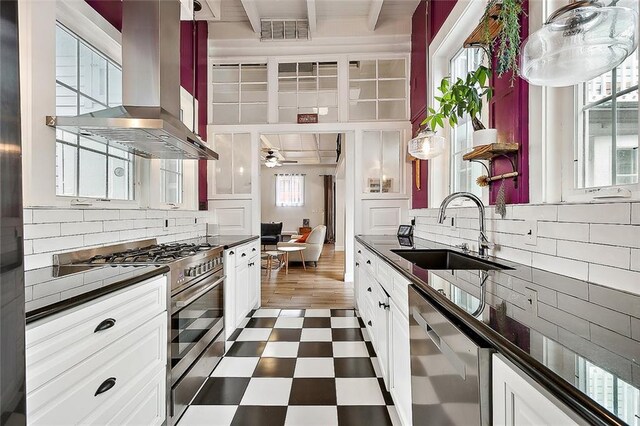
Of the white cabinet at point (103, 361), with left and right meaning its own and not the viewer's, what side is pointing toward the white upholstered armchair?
left

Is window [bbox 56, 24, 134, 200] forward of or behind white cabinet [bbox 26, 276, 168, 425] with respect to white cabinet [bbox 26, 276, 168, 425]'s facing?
behind

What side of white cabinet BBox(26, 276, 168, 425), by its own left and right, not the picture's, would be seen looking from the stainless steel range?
left

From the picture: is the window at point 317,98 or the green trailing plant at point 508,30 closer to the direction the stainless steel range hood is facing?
the green trailing plant

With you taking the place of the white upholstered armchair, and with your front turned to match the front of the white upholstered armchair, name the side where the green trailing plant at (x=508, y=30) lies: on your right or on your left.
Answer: on your left

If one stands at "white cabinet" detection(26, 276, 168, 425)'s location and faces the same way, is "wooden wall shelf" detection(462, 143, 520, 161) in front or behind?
in front

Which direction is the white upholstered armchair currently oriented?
to the viewer's left

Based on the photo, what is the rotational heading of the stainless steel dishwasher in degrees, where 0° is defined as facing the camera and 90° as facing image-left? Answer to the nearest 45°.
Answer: approximately 45°

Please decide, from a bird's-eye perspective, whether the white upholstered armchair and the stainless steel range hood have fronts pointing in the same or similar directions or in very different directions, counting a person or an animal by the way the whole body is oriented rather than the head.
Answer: very different directions

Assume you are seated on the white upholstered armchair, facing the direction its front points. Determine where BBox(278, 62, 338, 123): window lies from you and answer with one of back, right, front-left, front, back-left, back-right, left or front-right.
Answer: left

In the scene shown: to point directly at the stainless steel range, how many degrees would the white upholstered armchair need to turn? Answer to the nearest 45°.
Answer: approximately 90° to its left

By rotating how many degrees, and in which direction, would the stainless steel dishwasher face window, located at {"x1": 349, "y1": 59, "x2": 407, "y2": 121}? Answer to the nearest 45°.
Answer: approximately 135° to its right
